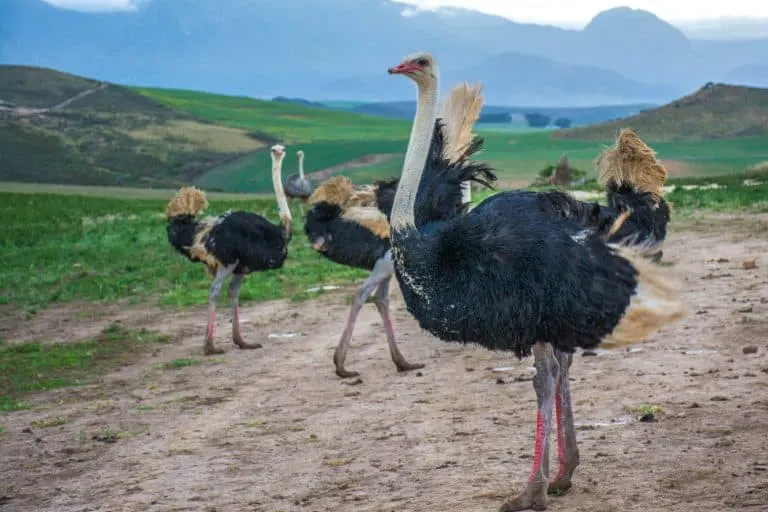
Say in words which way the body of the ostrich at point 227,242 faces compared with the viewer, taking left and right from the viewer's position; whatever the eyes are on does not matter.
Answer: facing to the right of the viewer

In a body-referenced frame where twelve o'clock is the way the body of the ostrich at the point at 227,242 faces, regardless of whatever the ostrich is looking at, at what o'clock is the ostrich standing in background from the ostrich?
The ostrich standing in background is roughly at 9 o'clock from the ostrich.

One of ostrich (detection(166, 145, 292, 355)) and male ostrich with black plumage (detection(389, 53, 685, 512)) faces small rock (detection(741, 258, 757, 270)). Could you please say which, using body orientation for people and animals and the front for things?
the ostrich

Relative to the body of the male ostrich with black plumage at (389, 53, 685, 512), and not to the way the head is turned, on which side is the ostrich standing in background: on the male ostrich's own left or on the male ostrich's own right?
on the male ostrich's own right

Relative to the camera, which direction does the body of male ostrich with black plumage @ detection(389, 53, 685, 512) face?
to the viewer's left

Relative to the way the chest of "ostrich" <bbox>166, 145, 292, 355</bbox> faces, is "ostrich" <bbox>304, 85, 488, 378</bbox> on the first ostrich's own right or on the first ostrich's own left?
on the first ostrich's own right
